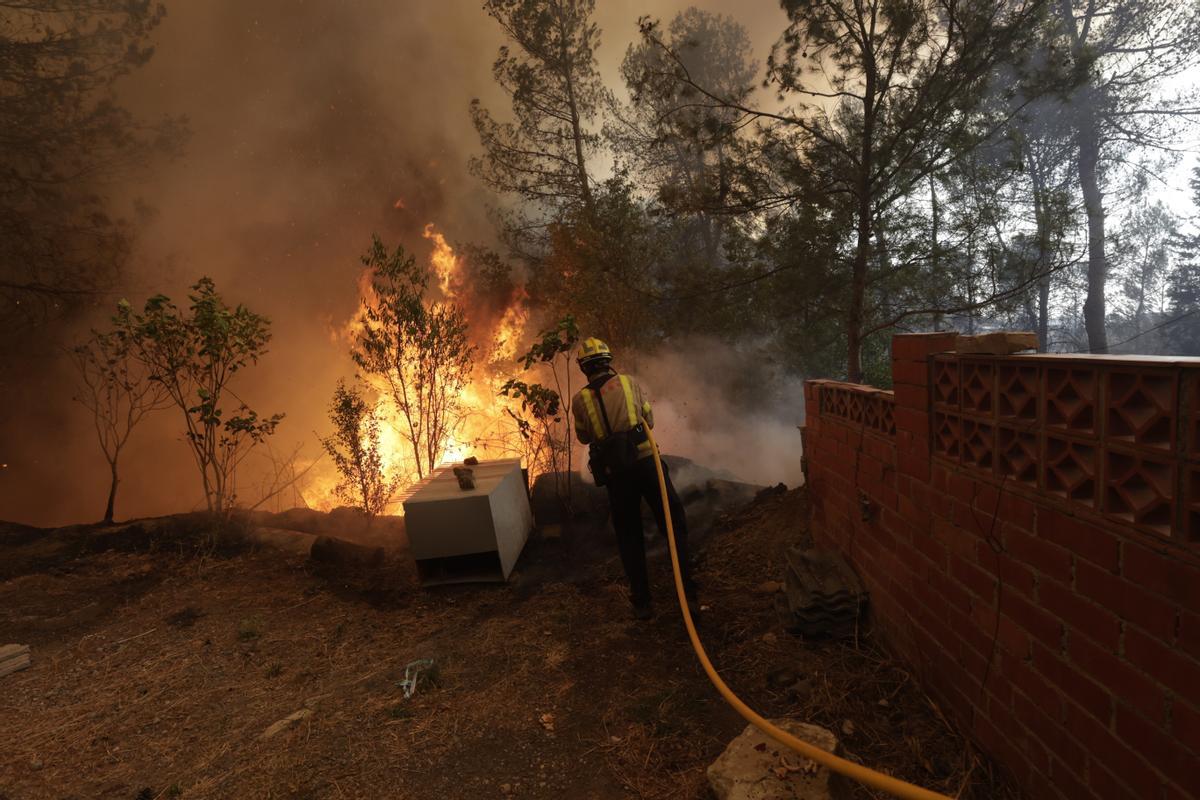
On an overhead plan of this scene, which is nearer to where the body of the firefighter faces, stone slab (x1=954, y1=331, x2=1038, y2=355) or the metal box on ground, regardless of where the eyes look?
the metal box on ground

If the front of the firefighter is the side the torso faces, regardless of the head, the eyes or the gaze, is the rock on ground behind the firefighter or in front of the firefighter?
behind

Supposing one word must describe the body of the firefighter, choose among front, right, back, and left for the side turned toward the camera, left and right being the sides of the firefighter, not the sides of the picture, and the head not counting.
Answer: back

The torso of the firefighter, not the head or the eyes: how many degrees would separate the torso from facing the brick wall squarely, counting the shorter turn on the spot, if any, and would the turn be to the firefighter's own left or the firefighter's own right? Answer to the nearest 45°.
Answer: approximately 135° to the firefighter's own right

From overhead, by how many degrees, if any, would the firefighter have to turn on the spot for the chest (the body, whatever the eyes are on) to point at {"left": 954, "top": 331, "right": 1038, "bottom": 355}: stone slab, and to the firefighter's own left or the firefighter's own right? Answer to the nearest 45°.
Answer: approximately 135° to the firefighter's own right

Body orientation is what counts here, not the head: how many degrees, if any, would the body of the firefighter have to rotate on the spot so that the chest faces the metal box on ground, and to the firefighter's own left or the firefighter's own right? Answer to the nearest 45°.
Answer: approximately 45° to the firefighter's own left

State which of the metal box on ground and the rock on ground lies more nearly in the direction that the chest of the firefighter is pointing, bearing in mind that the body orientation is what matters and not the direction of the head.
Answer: the metal box on ground
